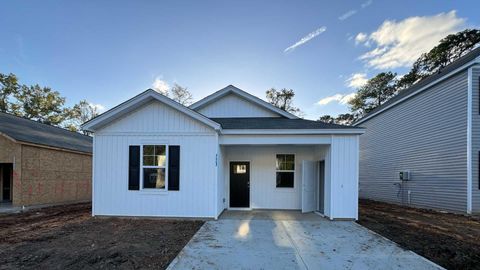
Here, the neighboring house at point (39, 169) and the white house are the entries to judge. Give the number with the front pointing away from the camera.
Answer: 0

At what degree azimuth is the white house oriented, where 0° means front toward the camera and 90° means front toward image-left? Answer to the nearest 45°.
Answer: approximately 0°

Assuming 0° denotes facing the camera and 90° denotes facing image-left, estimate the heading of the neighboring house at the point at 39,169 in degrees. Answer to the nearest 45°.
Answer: approximately 45°
